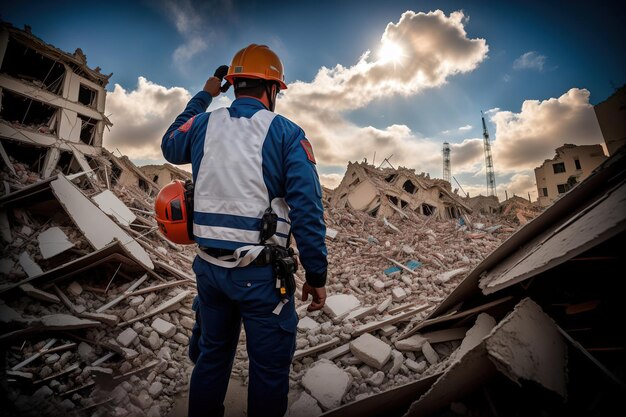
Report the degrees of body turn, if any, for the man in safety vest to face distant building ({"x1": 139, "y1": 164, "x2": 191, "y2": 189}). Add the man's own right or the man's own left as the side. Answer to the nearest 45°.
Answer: approximately 45° to the man's own left

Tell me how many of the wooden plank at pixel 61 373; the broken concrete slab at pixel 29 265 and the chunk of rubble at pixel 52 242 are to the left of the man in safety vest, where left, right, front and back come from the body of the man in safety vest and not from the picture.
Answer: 3

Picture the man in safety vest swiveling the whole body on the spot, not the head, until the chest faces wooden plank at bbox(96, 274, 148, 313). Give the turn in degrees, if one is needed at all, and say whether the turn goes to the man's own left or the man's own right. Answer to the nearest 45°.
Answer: approximately 90° to the man's own left

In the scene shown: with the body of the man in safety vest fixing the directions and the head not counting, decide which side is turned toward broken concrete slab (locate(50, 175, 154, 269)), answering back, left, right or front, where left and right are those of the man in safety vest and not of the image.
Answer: left

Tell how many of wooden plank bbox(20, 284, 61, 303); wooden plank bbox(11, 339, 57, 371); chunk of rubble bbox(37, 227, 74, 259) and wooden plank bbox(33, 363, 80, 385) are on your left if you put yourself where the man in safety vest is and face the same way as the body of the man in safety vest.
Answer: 4

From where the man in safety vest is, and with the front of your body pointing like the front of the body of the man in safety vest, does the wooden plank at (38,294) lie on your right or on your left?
on your left

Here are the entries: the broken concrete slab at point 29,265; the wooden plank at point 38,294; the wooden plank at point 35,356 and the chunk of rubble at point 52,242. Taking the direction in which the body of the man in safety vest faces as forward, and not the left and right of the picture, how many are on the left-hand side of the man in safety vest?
4

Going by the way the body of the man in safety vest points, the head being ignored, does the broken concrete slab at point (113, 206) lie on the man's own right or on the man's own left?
on the man's own left

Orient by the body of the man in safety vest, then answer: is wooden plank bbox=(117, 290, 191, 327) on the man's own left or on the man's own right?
on the man's own left

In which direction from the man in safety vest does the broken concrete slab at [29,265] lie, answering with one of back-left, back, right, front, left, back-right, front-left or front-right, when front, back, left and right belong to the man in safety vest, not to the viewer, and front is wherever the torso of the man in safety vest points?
left

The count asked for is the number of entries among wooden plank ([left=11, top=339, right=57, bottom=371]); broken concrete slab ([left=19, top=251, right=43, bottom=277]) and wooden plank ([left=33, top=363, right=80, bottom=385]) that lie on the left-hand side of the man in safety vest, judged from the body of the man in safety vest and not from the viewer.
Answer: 3

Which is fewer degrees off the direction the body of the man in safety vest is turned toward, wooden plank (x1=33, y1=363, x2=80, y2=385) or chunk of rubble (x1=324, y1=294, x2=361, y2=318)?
the chunk of rubble

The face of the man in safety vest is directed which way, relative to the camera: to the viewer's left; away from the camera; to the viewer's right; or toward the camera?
away from the camera

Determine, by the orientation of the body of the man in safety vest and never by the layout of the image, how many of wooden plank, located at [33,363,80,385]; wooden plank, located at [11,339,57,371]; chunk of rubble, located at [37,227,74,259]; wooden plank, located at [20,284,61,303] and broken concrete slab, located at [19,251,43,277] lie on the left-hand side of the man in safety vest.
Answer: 5

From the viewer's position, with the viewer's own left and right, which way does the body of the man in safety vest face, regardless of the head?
facing away from the viewer and to the right of the viewer

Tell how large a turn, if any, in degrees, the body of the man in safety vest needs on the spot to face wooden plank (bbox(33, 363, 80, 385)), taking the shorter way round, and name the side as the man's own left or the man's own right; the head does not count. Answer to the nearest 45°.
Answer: approximately 90° to the man's own left
